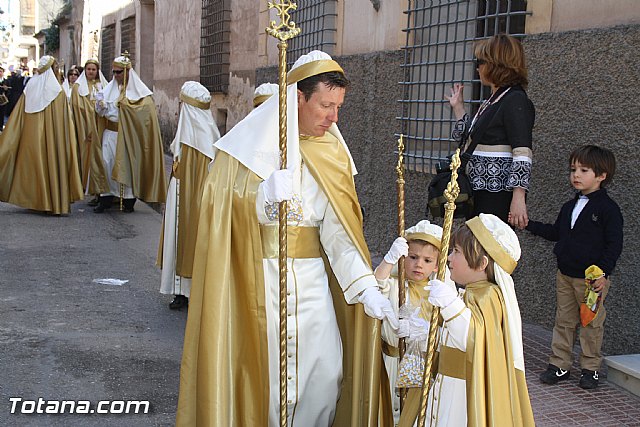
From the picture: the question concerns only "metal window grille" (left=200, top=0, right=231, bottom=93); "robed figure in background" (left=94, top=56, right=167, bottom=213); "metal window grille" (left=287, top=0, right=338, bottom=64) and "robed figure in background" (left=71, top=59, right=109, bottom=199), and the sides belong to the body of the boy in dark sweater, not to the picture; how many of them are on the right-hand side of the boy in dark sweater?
4

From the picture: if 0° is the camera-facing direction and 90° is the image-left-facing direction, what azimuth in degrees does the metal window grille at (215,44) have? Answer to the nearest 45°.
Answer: approximately 45°

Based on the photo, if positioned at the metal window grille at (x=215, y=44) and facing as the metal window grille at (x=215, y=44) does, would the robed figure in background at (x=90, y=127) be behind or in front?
in front

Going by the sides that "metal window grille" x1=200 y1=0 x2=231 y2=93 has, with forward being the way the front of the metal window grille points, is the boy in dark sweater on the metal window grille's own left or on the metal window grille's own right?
on the metal window grille's own left

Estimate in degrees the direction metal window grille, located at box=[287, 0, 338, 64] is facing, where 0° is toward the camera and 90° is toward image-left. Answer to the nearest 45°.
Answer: approximately 45°

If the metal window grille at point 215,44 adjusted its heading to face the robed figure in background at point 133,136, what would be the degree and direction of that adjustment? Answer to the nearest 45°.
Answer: approximately 45° to its left

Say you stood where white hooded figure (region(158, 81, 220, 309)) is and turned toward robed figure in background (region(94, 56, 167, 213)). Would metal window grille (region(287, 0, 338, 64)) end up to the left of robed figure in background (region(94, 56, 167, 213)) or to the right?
right

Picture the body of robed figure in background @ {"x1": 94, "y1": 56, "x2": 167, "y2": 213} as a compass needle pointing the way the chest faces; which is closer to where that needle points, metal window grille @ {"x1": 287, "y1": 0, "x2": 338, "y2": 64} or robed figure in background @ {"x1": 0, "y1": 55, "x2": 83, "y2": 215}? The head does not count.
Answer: the robed figure in background
